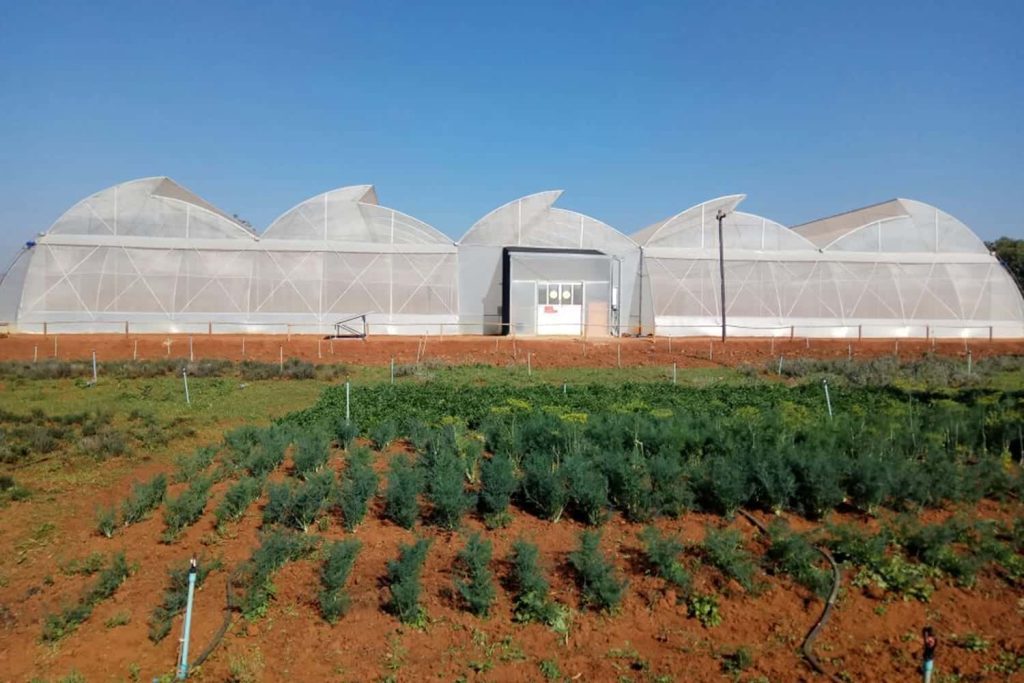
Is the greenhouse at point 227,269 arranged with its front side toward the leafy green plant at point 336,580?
yes

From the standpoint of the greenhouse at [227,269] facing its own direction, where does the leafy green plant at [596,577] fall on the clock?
The leafy green plant is roughly at 12 o'clock from the greenhouse.

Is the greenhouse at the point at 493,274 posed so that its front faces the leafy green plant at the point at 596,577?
yes

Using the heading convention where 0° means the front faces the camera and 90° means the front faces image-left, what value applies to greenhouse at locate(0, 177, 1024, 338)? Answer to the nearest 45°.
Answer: approximately 0°

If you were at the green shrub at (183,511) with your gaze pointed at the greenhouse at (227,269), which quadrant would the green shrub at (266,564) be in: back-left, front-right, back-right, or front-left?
back-right

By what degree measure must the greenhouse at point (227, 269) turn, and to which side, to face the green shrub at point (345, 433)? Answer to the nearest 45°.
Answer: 0° — it already faces it
